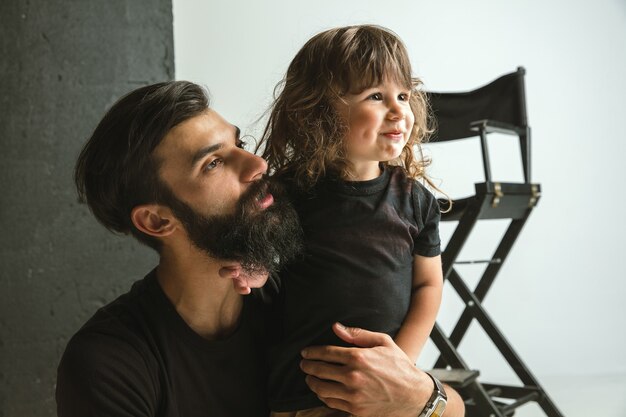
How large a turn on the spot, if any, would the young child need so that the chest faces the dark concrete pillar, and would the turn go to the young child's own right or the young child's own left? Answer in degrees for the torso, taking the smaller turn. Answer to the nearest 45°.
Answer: approximately 180°

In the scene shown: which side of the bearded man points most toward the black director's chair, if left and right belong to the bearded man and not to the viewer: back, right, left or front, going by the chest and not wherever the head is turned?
left

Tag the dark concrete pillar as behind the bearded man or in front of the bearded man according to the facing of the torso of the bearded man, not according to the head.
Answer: behind

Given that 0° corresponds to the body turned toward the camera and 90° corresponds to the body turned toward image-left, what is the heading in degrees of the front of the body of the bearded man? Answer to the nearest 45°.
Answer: approximately 315°

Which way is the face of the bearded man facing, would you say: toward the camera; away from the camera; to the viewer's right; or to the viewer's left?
to the viewer's right

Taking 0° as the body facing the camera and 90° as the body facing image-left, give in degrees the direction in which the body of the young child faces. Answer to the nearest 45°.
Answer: approximately 315°
